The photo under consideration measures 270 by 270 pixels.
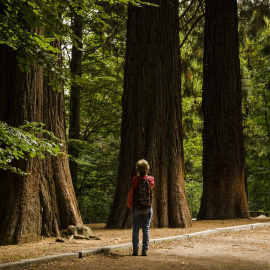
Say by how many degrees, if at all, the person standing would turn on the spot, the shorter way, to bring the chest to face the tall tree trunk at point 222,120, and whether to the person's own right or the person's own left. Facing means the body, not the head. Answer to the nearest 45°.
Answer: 0° — they already face it

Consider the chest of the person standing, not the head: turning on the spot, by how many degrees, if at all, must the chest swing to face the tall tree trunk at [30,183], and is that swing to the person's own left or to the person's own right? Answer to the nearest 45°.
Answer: approximately 45° to the person's own left

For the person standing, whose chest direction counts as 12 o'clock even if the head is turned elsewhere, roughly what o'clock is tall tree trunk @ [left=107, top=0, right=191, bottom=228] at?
The tall tree trunk is roughly at 12 o'clock from the person standing.

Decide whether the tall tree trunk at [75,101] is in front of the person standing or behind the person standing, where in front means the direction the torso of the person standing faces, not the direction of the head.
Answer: in front

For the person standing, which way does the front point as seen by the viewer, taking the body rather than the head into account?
away from the camera
